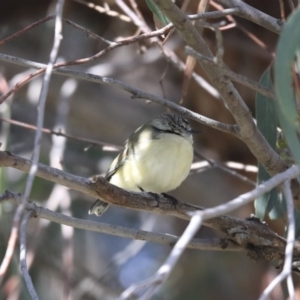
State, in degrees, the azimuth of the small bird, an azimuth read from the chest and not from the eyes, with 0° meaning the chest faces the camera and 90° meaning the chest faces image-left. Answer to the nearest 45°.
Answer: approximately 315°
